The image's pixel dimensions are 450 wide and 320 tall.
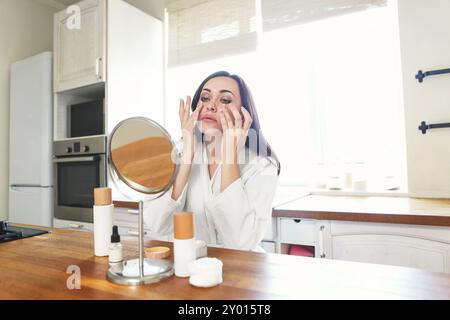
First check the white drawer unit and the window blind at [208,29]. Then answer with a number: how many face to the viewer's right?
0

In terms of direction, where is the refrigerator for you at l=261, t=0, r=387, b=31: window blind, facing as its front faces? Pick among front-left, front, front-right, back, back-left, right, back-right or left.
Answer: front-right

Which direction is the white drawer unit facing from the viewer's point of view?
toward the camera

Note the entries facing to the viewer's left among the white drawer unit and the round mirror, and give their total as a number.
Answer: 0

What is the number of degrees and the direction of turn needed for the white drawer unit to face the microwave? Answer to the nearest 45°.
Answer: approximately 90° to its right

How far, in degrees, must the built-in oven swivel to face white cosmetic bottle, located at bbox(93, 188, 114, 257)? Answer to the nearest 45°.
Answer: approximately 45° to its left

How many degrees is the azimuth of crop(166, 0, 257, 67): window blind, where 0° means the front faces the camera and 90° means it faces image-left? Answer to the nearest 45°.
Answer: approximately 45°

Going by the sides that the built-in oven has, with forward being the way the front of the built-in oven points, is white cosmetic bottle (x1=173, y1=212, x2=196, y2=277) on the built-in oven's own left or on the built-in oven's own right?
on the built-in oven's own left

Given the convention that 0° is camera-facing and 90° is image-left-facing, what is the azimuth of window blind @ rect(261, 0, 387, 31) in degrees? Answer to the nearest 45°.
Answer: approximately 45°
